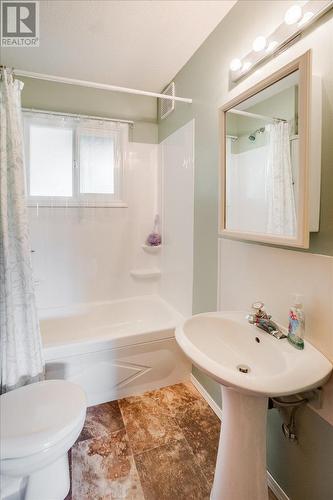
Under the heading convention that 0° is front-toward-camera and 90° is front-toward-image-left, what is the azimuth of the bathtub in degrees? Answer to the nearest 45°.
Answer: approximately 0°

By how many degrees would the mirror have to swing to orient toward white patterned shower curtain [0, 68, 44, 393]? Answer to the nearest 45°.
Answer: approximately 45° to its right

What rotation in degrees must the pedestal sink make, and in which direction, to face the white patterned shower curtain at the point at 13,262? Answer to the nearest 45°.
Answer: approximately 45° to its right

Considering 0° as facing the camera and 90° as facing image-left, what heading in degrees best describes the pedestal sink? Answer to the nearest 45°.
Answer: approximately 45°

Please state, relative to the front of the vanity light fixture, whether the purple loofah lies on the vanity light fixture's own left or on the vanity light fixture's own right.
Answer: on the vanity light fixture's own right

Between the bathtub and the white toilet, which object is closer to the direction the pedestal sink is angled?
the white toilet

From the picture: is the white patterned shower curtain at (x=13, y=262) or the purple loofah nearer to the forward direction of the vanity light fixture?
the white patterned shower curtain

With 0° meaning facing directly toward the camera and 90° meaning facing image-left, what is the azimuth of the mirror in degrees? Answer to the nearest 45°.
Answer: approximately 45°

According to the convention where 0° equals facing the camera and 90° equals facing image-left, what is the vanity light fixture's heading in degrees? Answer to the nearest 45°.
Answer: approximately 45°
